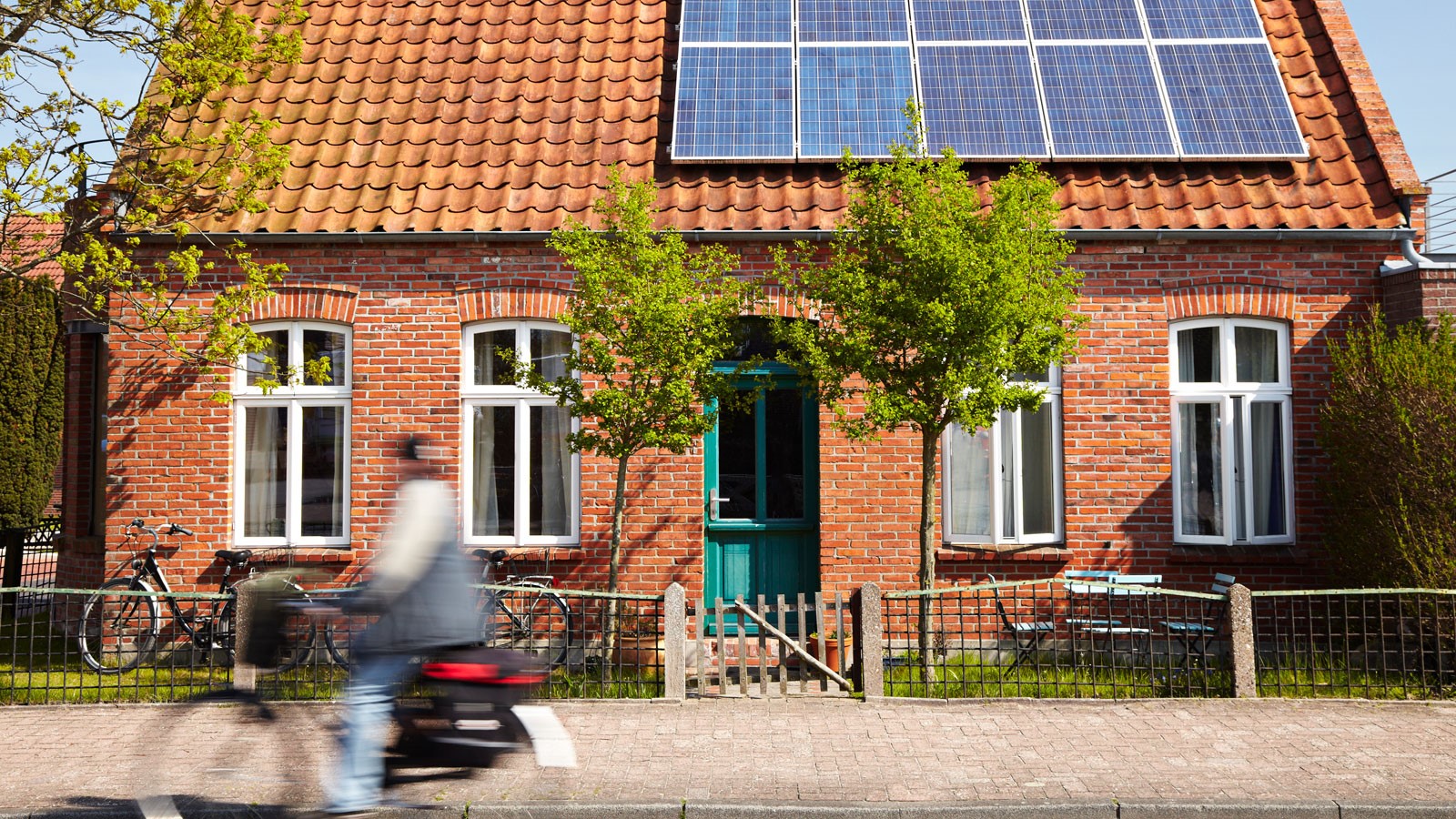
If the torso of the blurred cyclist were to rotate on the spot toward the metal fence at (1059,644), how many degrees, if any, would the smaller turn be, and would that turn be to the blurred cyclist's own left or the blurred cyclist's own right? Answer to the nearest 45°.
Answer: approximately 135° to the blurred cyclist's own right

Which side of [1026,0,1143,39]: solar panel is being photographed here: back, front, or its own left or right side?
front

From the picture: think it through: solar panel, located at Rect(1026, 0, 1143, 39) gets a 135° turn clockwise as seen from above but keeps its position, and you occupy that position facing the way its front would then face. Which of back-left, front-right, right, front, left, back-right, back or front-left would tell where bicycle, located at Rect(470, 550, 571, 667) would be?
left

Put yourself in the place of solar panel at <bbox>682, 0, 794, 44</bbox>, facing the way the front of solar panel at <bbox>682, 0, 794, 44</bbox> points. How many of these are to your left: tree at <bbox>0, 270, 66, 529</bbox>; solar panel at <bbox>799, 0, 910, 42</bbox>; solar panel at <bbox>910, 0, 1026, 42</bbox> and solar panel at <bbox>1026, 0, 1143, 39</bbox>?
3

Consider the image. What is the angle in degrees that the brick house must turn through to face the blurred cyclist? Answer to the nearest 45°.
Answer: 0° — it already faces them

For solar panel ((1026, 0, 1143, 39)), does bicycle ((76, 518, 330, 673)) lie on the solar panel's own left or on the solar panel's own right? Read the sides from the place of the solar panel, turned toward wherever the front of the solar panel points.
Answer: on the solar panel's own right

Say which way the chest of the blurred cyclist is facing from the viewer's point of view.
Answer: to the viewer's left

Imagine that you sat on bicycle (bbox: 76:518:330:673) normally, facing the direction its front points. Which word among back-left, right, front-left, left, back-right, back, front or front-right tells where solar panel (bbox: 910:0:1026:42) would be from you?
back

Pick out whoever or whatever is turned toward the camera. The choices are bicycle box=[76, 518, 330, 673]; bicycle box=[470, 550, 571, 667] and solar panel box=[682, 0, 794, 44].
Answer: the solar panel

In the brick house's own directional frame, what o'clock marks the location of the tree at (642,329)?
The tree is roughly at 1 o'clock from the brick house.

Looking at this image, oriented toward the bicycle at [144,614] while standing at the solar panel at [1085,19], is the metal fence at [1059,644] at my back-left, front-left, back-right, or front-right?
front-left

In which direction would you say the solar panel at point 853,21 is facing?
toward the camera

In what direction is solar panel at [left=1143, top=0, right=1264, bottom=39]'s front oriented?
toward the camera

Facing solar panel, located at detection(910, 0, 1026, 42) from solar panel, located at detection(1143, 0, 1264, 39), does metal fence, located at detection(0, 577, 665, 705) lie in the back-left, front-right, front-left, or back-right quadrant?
front-left

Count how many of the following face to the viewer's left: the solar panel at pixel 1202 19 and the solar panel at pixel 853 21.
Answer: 0

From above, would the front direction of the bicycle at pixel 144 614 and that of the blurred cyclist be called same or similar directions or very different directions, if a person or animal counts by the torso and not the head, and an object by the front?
same or similar directions
